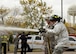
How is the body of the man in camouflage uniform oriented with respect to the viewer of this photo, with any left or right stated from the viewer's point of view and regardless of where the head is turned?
facing to the left of the viewer
